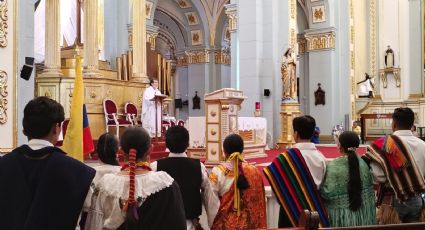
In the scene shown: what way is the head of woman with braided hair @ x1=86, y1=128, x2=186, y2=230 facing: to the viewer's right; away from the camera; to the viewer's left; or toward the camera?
away from the camera

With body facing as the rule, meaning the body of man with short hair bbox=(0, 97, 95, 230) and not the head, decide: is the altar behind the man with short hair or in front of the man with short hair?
in front

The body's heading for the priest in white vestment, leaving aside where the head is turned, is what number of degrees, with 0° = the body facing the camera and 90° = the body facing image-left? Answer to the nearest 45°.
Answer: approximately 315°

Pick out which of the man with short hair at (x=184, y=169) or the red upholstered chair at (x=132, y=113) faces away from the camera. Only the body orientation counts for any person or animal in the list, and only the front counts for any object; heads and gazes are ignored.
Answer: the man with short hair

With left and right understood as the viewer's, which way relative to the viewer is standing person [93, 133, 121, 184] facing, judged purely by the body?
facing away from the viewer

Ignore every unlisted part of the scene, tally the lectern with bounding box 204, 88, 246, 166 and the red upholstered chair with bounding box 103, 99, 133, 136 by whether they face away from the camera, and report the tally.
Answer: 0

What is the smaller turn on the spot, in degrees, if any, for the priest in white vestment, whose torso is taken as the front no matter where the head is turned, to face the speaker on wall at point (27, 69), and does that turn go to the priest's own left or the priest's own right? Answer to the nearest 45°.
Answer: approximately 45° to the priest's own right

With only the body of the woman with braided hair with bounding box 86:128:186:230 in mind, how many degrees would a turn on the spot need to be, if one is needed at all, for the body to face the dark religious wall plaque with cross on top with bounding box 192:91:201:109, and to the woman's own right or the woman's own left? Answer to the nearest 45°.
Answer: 0° — they already face it

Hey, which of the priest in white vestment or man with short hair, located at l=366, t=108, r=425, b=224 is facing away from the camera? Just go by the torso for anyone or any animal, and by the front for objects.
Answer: the man with short hair

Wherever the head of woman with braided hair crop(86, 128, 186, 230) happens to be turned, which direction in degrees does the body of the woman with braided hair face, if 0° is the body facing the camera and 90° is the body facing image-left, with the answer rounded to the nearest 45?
approximately 180°

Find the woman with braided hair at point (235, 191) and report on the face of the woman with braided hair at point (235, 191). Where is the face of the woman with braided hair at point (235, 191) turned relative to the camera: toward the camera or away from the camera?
away from the camera

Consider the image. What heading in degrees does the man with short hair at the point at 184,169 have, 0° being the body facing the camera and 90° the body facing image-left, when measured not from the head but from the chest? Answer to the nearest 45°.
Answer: approximately 180°

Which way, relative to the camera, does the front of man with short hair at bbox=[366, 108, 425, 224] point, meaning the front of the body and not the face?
away from the camera

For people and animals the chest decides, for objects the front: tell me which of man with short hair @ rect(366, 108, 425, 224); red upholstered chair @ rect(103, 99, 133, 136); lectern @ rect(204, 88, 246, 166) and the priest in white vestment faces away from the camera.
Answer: the man with short hair
